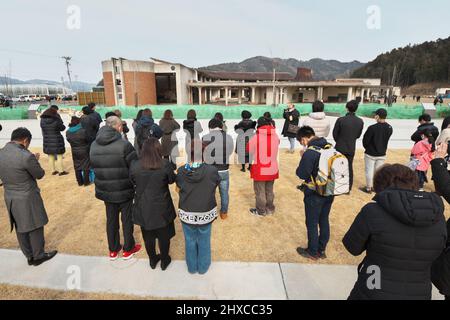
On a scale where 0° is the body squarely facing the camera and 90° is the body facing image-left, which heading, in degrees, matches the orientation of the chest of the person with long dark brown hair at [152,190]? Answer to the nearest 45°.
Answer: approximately 180°

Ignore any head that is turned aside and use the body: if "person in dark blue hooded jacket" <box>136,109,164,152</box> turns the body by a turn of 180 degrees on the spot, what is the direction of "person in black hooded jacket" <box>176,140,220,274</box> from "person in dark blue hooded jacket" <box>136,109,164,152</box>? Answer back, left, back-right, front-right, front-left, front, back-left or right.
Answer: front

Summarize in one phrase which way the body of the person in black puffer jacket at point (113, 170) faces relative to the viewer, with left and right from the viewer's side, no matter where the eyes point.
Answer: facing away from the viewer and to the right of the viewer

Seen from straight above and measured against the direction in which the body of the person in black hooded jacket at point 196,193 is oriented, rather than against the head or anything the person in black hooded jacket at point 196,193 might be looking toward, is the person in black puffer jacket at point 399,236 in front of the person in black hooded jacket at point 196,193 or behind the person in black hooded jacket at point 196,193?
behind

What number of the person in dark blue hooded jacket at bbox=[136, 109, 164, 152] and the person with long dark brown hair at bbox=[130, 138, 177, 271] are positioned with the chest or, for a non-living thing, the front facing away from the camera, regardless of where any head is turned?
2

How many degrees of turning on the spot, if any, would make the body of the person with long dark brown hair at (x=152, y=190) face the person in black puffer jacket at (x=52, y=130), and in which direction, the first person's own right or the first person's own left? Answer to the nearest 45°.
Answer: approximately 45° to the first person's own left

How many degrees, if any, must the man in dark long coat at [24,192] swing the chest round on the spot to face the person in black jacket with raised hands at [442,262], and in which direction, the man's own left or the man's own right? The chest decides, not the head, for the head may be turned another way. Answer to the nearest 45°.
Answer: approximately 90° to the man's own right

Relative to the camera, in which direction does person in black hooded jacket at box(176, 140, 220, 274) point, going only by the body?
away from the camera

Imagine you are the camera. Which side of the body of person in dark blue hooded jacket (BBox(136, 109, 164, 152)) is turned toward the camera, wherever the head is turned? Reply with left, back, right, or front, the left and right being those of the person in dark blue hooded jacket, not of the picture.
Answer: back

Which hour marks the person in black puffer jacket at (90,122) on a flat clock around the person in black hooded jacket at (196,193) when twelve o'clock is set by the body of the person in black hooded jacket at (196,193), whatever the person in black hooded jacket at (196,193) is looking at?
the person in black puffer jacket at (90,122) is roughly at 11 o'clock from the person in black hooded jacket at (196,193).

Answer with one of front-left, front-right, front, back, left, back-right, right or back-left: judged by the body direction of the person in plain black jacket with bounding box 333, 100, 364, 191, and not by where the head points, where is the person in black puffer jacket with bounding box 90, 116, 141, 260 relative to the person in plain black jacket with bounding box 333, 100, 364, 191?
back-left

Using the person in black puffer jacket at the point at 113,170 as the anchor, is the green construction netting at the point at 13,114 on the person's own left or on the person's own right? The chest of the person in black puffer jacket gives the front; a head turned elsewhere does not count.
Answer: on the person's own left
